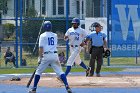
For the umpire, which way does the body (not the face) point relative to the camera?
toward the camera

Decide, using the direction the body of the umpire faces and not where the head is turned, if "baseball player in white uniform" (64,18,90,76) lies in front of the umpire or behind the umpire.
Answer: in front
